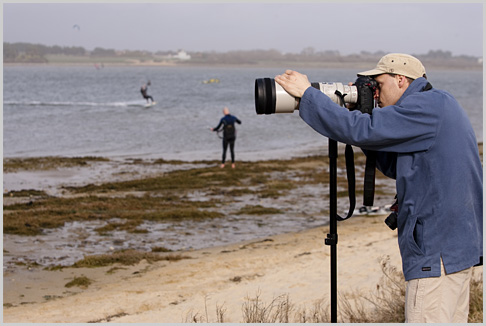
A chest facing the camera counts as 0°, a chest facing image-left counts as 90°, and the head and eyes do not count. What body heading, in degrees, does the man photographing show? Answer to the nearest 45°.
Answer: approximately 90°

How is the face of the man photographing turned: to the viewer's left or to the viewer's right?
to the viewer's left
